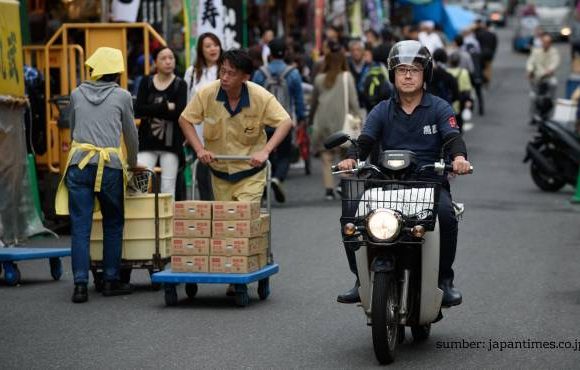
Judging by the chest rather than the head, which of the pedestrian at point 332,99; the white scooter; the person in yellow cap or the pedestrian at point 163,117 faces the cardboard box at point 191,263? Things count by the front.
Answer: the pedestrian at point 163,117

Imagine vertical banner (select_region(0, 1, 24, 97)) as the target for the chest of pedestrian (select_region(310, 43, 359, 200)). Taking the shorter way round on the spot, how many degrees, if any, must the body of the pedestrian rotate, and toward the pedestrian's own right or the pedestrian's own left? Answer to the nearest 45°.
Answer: approximately 135° to the pedestrian's own left

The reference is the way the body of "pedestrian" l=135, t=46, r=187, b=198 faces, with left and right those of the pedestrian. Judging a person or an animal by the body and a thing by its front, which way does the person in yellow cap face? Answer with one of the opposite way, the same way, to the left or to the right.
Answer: the opposite way

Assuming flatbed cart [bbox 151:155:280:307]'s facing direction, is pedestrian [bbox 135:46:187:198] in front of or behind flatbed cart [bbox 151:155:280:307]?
behind

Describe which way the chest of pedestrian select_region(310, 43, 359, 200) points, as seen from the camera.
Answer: away from the camera

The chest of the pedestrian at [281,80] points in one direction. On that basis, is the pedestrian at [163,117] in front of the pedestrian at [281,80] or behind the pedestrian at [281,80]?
behind

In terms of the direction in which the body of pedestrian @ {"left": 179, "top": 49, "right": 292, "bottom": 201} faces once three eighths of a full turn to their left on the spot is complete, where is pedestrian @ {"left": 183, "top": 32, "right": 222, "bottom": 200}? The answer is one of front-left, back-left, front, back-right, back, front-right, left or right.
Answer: front-left

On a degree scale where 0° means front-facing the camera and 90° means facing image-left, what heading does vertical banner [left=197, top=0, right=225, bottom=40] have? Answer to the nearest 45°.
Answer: approximately 0°

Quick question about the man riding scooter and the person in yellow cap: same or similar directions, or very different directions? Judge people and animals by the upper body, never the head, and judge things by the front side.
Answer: very different directions

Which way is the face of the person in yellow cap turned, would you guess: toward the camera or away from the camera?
away from the camera
